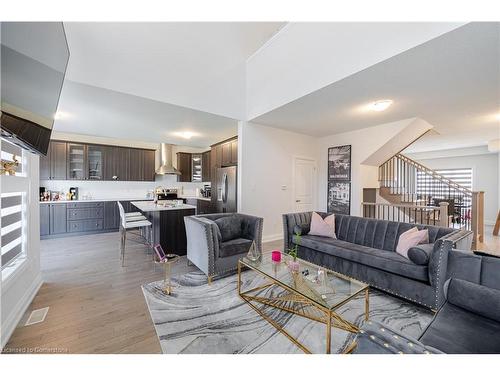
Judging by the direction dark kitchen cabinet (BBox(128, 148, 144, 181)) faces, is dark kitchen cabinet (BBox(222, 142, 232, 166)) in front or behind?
in front

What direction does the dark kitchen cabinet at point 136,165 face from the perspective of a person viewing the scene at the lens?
facing the viewer

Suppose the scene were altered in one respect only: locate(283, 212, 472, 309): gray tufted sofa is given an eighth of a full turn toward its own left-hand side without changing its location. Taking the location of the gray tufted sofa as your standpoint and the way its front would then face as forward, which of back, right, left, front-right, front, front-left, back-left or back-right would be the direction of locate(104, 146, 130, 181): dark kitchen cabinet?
right

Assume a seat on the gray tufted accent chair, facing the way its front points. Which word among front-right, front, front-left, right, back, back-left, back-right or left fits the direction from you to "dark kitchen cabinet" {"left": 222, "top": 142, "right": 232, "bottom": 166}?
back-left

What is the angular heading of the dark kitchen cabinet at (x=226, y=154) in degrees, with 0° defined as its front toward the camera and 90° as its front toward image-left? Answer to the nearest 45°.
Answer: approximately 45°

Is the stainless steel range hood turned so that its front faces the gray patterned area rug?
yes

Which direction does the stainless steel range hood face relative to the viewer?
toward the camera

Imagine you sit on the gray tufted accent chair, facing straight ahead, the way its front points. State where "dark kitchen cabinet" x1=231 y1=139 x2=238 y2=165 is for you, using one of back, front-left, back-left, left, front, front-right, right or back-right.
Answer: back-left

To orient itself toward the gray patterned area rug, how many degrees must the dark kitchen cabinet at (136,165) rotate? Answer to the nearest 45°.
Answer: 0° — it already faces it

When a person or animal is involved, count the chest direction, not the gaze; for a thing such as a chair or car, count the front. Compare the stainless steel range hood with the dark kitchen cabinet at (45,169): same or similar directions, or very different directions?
same or similar directions

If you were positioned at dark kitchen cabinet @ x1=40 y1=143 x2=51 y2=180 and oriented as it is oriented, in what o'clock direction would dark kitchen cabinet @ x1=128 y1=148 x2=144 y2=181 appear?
dark kitchen cabinet @ x1=128 y1=148 x2=144 y2=181 is roughly at 9 o'clock from dark kitchen cabinet @ x1=40 y1=143 x2=51 y2=180.

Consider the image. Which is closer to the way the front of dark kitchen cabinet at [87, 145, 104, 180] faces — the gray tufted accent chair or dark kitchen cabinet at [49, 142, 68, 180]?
the gray tufted accent chair

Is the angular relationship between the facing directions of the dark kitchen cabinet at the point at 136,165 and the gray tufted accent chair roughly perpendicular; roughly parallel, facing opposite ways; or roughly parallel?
roughly parallel

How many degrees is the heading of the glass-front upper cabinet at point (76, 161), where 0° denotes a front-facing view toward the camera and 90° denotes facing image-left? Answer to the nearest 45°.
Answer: approximately 0°

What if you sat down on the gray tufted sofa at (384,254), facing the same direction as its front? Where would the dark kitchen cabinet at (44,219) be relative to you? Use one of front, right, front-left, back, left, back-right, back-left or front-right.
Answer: front-right

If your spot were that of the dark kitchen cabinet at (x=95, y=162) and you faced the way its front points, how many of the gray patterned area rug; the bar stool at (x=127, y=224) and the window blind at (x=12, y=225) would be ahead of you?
3

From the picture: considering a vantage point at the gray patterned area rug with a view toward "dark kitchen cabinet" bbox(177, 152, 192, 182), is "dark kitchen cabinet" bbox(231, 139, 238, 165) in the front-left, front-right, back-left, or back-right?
front-right

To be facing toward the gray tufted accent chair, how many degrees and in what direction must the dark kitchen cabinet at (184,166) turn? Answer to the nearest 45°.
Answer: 0° — it already faces it

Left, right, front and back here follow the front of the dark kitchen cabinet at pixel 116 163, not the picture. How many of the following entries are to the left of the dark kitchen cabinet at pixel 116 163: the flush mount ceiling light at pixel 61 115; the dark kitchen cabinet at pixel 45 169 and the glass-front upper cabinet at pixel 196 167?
1

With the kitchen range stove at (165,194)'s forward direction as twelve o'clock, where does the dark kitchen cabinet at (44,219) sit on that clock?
The dark kitchen cabinet is roughly at 2 o'clock from the kitchen range stove.

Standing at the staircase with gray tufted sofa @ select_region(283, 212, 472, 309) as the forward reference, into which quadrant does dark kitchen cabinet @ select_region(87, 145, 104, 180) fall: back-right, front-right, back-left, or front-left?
front-right

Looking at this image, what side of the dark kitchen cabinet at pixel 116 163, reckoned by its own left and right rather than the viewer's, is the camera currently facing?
front
